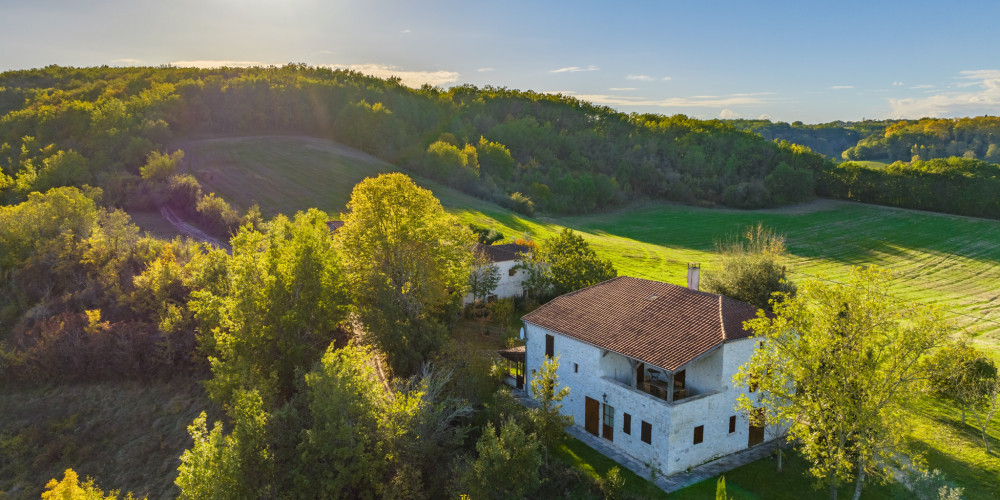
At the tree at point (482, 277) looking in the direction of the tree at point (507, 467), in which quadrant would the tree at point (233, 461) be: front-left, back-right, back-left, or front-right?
front-right

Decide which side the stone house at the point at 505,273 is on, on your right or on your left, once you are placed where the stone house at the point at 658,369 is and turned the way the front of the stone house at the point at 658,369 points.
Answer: on your right

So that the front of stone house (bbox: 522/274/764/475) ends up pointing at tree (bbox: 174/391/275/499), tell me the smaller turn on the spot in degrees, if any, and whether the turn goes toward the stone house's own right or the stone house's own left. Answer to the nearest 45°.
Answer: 0° — it already faces it

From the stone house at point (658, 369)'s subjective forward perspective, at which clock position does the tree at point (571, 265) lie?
The tree is roughly at 4 o'clock from the stone house.

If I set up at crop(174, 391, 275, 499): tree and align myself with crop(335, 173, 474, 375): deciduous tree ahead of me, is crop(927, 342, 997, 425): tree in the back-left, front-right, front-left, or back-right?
front-right

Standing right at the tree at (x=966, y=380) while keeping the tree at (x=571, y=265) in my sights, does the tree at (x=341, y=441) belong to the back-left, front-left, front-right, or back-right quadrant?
front-left

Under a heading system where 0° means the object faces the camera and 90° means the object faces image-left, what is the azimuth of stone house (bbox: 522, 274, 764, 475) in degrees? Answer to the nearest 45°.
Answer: approximately 45°

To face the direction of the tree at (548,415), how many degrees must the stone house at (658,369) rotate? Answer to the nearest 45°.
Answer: approximately 45° to its right

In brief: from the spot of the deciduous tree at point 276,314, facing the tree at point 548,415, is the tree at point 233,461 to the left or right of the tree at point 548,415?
right

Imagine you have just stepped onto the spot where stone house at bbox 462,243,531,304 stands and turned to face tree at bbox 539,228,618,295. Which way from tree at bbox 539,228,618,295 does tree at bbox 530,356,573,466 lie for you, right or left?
right

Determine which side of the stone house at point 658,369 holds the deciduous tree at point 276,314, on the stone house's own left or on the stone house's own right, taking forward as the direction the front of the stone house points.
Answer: on the stone house's own right

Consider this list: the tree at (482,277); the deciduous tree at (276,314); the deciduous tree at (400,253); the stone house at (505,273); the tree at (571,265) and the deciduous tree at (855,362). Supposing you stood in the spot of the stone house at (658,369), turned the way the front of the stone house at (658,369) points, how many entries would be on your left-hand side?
1

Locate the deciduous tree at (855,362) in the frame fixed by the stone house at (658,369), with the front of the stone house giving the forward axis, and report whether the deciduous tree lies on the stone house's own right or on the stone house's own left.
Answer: on the stone house's own left

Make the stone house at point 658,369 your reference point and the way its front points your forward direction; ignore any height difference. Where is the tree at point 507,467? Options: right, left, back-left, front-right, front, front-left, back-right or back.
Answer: front

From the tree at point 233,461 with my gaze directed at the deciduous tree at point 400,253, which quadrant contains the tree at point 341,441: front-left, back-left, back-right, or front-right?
front-right
